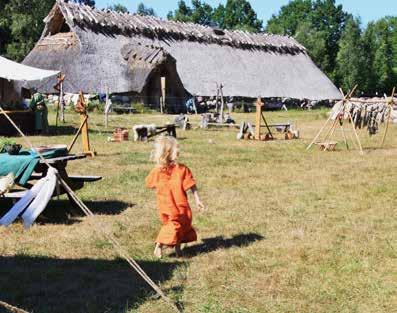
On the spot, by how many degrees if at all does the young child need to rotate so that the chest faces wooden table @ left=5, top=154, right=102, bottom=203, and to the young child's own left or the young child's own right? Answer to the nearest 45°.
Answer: approximately 45° to the young child's own left

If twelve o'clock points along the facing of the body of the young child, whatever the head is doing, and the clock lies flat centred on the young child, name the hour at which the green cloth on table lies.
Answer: The green cloth on table is roughly at 10 o'clock from the young child.

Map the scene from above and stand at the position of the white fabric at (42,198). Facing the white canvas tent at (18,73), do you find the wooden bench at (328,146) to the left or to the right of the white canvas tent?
right

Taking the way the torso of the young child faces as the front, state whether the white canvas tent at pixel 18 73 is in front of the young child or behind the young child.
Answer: in front

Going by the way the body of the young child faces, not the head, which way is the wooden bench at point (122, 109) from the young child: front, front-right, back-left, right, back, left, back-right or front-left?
front

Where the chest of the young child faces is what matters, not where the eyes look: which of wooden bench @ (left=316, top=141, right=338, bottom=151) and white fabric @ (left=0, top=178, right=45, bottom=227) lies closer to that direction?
the wooden bench

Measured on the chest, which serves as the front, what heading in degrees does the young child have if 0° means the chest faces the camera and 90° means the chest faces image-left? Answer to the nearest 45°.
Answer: approximately 180°

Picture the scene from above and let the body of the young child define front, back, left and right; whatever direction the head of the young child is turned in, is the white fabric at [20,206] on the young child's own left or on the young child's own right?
on the young child's own left
